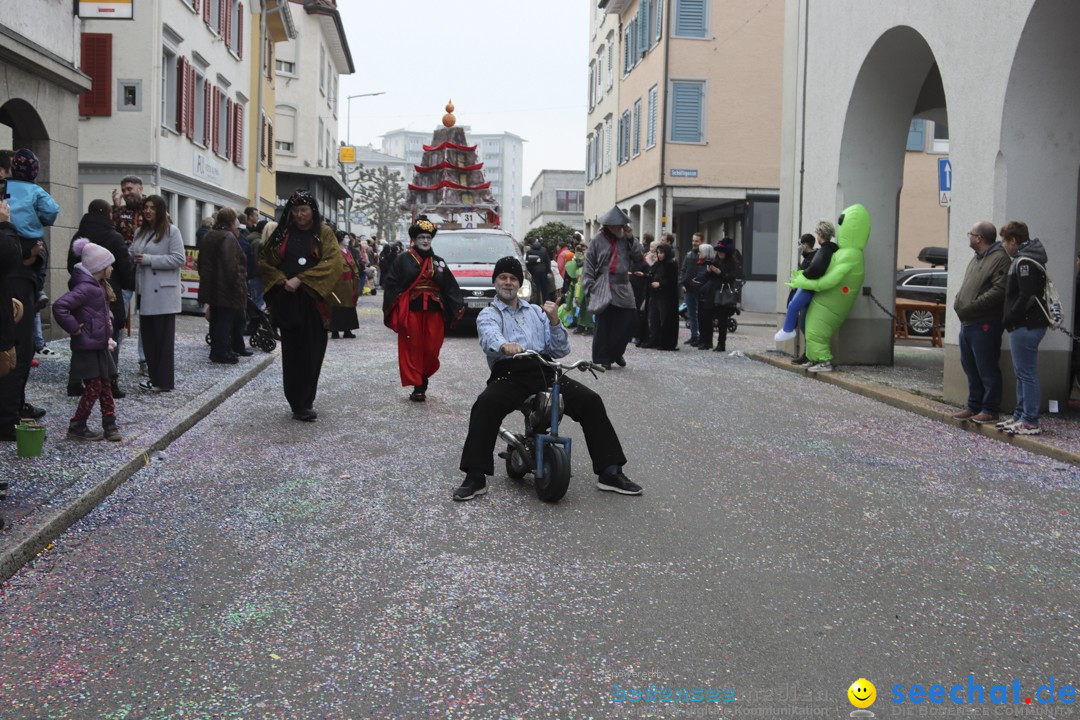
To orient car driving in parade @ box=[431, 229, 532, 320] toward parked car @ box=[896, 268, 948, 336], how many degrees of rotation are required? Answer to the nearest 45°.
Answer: approximately 90° to its left

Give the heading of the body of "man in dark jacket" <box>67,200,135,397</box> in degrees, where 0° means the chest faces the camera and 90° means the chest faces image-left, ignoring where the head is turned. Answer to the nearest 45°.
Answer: approximately 225°

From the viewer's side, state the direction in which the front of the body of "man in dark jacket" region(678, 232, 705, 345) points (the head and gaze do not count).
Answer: to the viewer's left

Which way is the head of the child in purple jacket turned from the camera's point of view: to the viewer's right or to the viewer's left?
to the viewer's right

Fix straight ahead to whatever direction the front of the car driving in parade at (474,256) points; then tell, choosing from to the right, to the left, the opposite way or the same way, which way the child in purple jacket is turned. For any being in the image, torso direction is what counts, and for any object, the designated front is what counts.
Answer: to the left

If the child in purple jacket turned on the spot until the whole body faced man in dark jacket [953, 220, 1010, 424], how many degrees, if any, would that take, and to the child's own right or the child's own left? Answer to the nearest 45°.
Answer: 0° — they already face them

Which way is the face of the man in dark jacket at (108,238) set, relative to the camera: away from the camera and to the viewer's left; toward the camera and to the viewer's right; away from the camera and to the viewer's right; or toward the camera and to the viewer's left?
away from the camera and to the viewer's right

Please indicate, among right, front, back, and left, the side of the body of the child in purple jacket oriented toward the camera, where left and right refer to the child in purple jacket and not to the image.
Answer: right

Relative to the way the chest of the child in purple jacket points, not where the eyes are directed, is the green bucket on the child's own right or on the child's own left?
on the child's own right
